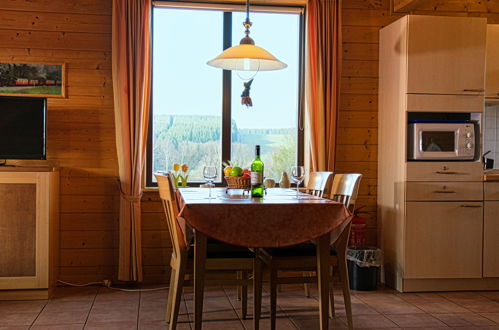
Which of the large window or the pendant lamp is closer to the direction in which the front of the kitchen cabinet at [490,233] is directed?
the pendant lamp

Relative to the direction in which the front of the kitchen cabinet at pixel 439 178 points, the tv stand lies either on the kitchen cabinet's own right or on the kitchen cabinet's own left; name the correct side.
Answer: on the kitchen cabinet's own right

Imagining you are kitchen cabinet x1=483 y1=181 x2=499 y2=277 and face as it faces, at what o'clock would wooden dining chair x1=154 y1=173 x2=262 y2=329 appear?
The wooden dining chair is roughly at 1 o'clock from the kitchen cabinet.

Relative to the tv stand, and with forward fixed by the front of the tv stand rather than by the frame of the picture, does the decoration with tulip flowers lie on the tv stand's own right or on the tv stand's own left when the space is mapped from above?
on the tv stand's own left

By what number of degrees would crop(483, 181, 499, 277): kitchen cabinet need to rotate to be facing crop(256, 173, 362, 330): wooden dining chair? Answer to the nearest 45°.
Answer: approximately 45° to its right

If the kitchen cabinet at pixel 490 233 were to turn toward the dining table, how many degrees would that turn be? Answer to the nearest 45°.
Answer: approximately 45° to its right

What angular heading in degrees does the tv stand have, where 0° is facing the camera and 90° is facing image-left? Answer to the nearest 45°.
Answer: approximately 0°

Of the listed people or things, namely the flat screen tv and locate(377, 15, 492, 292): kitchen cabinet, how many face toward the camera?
2

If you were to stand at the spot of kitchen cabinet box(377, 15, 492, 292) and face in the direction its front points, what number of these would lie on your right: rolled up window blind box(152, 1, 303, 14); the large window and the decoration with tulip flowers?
3

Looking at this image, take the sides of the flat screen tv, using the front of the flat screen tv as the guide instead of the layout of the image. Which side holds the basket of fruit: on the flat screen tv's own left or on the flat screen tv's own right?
on the flat screen tv's own left
